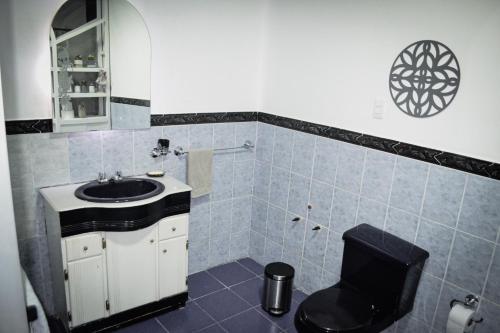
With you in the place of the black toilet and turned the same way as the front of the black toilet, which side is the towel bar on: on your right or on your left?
on your right

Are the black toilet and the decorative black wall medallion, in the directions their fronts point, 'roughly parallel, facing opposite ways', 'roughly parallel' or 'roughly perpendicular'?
roughly parallel

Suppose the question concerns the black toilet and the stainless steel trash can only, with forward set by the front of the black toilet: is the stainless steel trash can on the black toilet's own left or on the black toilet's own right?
on the black toilet's own right

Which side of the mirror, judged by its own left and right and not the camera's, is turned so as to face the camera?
front

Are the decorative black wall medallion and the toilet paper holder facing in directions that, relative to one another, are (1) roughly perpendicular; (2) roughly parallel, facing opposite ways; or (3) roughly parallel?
roughly parallel

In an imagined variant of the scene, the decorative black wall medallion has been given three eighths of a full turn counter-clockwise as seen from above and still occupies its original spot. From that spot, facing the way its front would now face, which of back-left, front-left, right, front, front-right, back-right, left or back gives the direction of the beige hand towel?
back

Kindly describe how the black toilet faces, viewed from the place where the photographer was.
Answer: facing the viewer and to the left of the viewer

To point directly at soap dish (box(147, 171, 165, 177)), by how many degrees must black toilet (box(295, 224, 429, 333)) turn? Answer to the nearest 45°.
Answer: approximately 45° to its right

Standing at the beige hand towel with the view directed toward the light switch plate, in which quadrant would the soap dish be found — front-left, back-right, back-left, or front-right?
back-right
